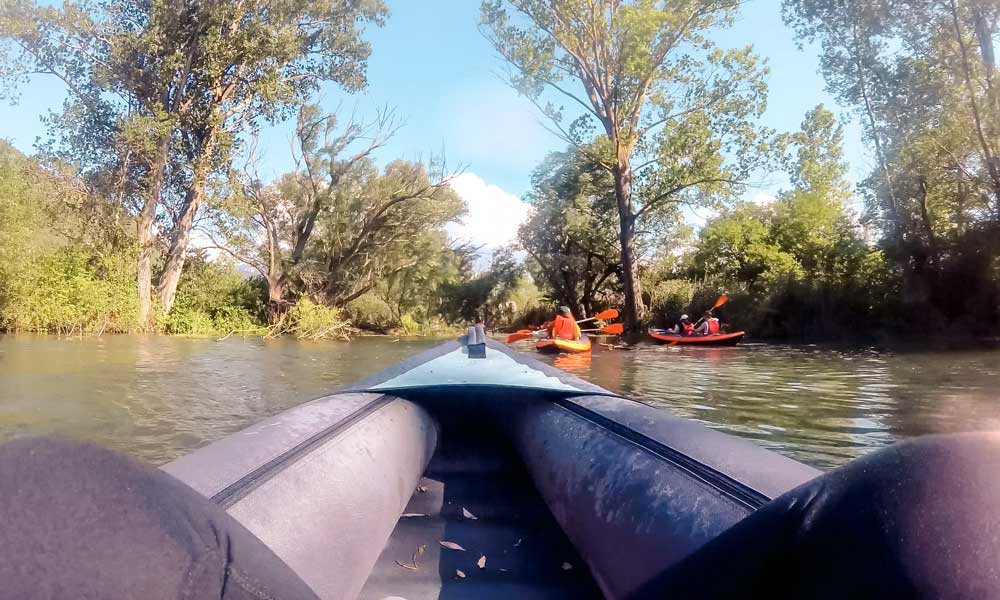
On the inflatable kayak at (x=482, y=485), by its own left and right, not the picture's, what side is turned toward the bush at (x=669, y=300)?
front

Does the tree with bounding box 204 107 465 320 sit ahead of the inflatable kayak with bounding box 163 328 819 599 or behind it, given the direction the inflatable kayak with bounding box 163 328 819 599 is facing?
ahead

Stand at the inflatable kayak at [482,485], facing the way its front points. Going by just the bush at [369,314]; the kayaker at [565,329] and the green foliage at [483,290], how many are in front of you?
3

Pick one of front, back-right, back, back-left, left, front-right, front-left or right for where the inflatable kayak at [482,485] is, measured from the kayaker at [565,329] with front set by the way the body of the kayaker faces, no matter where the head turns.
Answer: back

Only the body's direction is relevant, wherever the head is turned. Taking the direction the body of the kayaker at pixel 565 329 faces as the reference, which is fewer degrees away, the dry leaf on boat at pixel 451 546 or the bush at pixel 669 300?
the bush

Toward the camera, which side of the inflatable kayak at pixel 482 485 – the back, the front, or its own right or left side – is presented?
back

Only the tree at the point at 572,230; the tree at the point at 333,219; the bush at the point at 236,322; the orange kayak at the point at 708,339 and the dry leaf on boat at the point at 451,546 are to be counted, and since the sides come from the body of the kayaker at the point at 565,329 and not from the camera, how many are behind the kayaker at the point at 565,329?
1

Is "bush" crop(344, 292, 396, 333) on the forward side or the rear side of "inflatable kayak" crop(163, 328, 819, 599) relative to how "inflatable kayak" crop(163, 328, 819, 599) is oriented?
on the forward side

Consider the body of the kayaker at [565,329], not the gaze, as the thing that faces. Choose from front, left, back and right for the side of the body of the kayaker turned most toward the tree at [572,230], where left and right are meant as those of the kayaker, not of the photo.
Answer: front

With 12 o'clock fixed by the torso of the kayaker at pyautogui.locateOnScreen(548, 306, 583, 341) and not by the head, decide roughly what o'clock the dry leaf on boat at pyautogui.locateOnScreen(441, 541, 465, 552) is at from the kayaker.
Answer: The dry leaf on boat is roughly at 6 o'clock from the kayaker.

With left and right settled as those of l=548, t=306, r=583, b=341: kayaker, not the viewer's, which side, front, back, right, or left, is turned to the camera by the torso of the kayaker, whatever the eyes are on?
back

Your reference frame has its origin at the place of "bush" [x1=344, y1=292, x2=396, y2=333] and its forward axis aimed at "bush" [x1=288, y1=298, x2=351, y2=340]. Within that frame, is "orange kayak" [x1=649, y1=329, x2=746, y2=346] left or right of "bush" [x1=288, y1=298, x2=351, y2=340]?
left

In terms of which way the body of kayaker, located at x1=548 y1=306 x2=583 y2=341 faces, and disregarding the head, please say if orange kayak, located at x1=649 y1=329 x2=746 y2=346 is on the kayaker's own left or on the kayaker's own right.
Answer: on the kayaker's own right

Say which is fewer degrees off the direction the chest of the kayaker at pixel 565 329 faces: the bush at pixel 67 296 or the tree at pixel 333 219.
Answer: the tree

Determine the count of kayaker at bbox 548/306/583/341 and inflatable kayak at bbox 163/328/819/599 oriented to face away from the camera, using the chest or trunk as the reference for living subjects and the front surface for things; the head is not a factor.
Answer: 2
